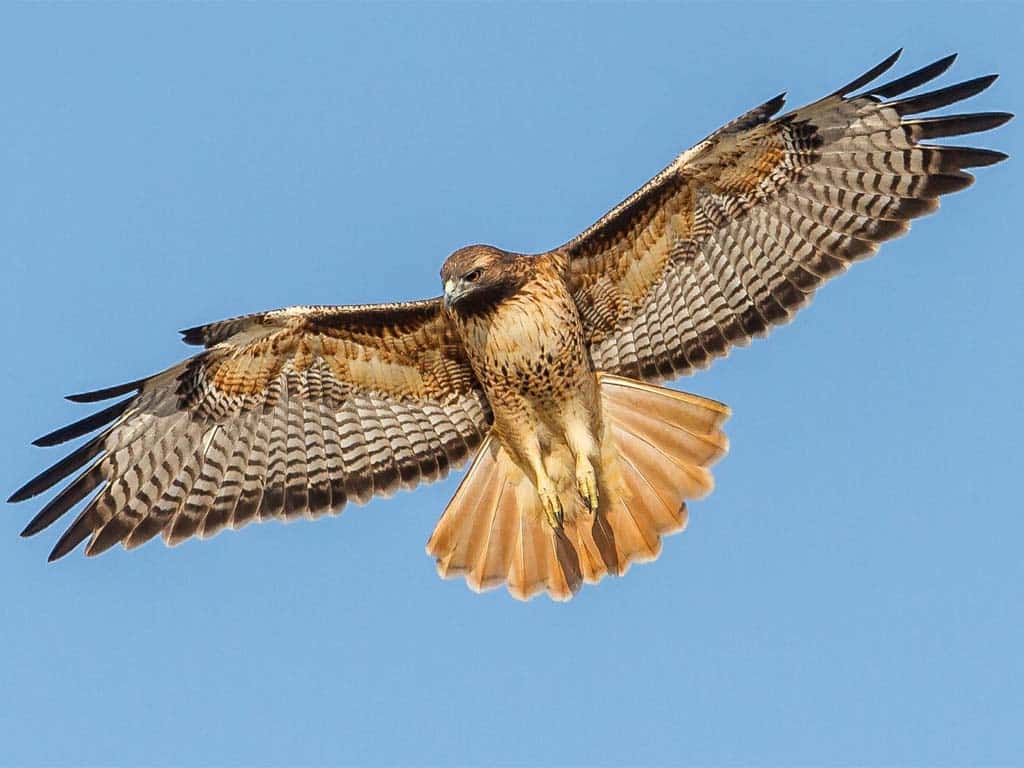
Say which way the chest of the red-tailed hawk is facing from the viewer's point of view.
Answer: toward the camera
